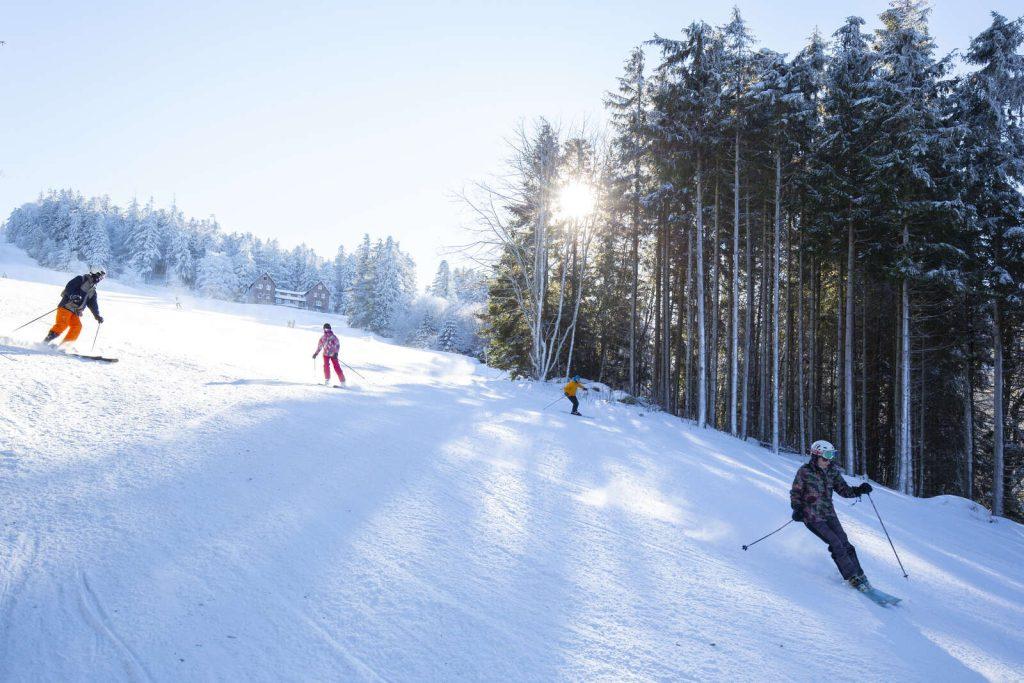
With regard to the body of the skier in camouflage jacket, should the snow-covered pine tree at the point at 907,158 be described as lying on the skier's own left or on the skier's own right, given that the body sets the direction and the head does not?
on the skier's own left

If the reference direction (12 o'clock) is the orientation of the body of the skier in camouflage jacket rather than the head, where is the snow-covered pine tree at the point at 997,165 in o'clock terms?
The snow-covered pine tree is roughly at 8 o'clock from the skier in camouflage jacket.

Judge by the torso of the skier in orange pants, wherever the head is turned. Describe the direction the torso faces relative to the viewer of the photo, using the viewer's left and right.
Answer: facing the viewer and to the right of the viewer

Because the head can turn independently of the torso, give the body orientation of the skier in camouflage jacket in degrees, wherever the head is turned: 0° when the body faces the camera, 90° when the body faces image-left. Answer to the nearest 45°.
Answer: approximately 315°

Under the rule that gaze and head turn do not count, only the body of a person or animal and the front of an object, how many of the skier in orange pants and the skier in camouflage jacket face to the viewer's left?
0
